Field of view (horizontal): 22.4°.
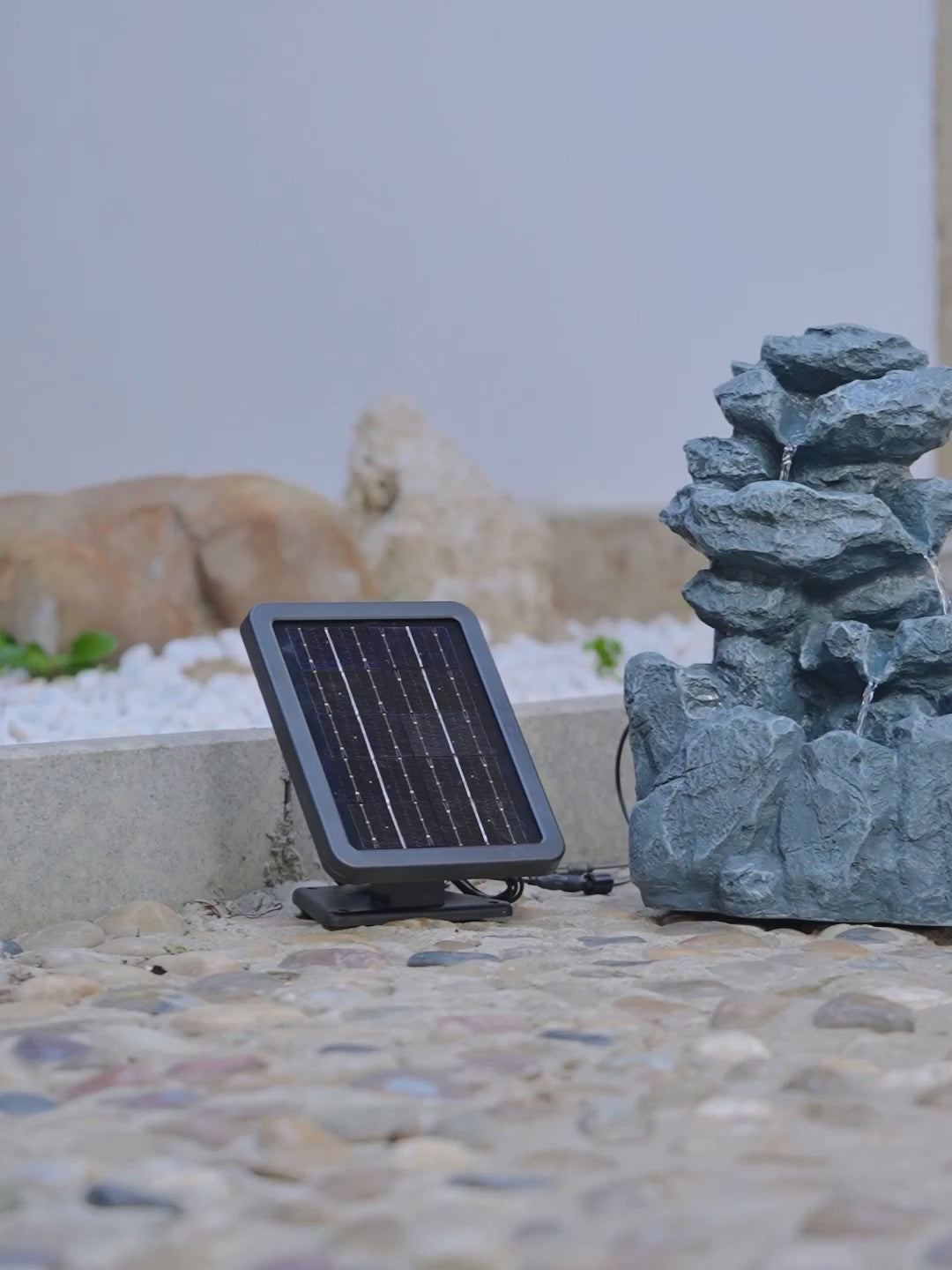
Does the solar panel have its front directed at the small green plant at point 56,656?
no

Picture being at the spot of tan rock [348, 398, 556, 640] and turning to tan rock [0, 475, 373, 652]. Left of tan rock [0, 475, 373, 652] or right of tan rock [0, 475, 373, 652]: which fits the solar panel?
left

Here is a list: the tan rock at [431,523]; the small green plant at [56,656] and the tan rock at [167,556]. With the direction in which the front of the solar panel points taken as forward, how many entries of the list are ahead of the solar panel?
0

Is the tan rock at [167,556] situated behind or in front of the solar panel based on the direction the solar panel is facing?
behind

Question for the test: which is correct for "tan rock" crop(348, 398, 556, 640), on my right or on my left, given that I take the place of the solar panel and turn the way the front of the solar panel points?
on my left

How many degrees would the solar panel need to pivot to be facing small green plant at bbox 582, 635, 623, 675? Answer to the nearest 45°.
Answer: approximately 135° to its left
